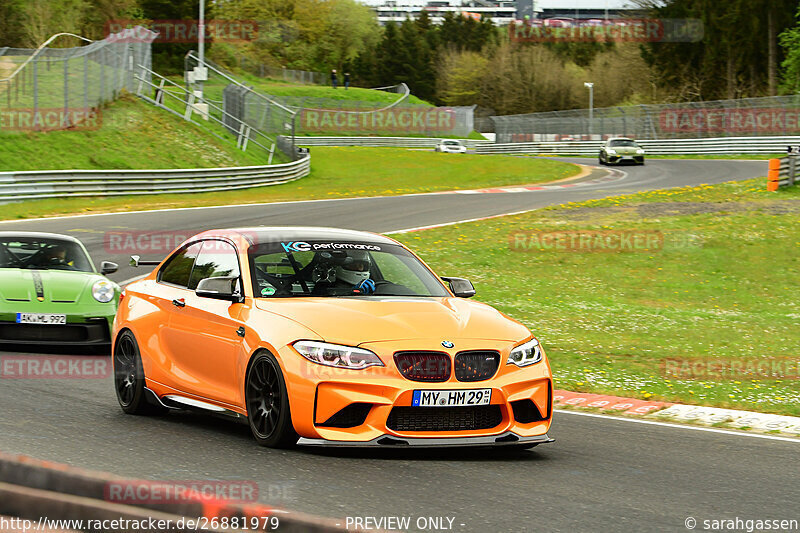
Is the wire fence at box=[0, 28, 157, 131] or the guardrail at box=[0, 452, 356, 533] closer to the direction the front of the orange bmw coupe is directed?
the guardrail

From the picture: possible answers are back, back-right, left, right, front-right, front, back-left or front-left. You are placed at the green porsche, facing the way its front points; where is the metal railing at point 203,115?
back

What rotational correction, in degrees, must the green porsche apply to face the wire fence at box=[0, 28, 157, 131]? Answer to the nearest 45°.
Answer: approximately 180°

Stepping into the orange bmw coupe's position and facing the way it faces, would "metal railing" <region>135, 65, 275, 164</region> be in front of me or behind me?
behind

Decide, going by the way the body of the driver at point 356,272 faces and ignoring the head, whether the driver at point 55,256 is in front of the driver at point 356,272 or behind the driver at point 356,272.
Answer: behind

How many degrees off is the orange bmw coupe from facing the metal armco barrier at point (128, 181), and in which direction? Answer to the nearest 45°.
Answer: approximately 135° to its left

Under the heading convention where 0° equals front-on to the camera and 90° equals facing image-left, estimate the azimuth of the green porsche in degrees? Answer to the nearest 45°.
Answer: approximately 0°

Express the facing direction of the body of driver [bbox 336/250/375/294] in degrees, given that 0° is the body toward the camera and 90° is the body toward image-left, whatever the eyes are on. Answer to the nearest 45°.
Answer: approximately 315°

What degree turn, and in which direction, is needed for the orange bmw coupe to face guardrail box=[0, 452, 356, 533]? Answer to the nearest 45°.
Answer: approximately 45° to its right

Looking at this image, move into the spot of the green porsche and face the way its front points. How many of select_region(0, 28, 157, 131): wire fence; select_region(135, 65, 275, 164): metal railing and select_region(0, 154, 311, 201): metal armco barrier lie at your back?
3

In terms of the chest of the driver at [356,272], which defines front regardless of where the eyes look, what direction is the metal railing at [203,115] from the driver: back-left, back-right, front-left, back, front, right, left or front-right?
back-left
